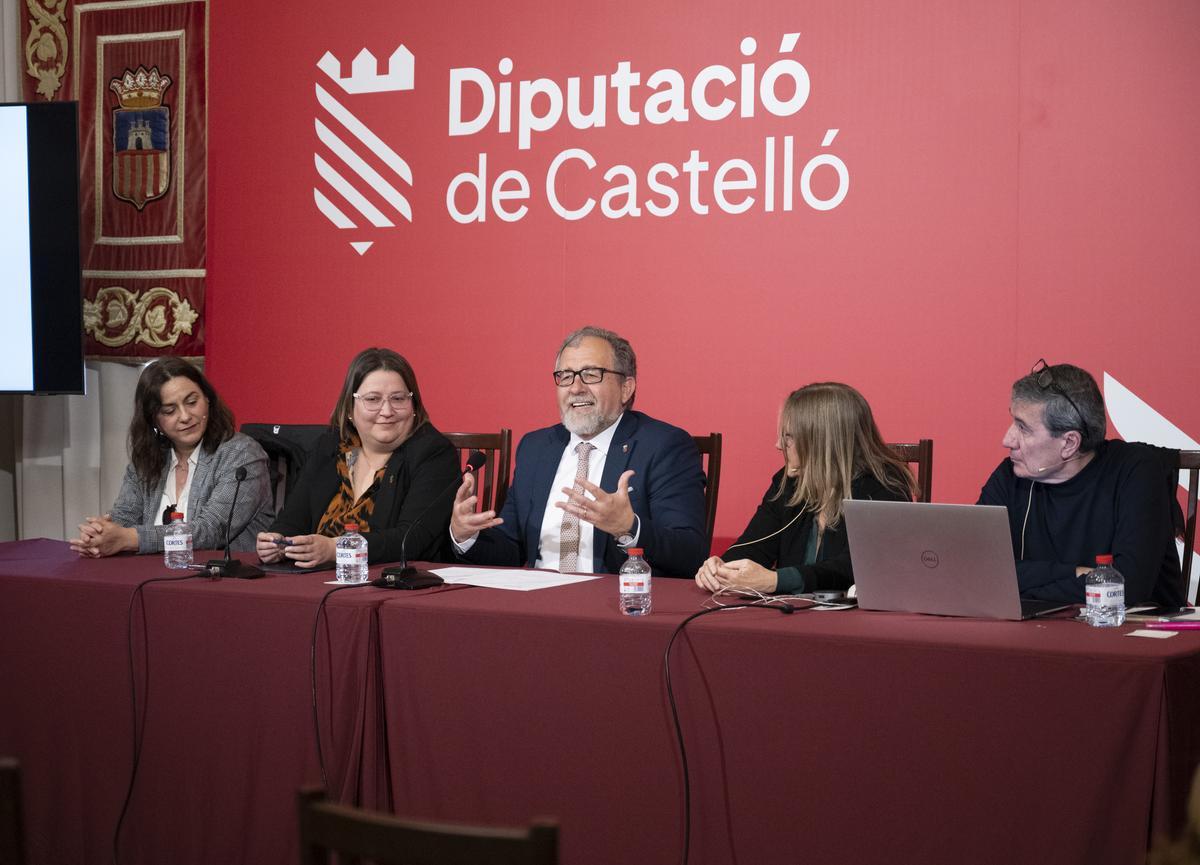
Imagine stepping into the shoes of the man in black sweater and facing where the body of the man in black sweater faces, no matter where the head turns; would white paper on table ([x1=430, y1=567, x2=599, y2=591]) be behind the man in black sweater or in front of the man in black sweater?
in front

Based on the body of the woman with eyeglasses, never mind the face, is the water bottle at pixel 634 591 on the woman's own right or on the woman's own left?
on the woman's own left

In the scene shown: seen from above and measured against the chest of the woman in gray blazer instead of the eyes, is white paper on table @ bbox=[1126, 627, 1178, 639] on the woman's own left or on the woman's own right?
on the woman's own left

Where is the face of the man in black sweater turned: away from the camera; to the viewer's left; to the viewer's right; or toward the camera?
to the viewer's left

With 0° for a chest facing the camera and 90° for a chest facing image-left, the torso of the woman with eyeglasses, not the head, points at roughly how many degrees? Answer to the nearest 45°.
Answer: approximately 45°

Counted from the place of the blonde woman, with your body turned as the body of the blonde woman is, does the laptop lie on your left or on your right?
on your left

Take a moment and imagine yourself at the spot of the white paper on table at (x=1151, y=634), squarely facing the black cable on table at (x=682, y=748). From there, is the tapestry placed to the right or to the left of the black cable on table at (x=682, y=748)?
right

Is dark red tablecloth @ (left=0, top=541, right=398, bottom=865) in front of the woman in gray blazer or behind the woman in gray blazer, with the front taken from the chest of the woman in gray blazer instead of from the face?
in front

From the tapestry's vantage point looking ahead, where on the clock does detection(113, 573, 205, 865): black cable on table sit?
The black cable on table is roughly at 12 o'clock from the tapestry.

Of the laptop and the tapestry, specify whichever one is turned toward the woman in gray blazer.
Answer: the tapestry

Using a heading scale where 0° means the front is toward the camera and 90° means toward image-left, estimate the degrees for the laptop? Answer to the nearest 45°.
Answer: approximately 225°

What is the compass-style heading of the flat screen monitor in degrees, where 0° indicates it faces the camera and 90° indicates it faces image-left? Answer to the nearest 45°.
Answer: approximately 0°

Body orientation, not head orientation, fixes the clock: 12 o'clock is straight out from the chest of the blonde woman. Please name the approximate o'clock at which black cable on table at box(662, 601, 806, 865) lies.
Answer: The black cable on table is roughly at 11 o'clock from the blonde woman.
